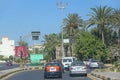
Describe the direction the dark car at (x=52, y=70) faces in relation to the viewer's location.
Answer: facing away from the viewer

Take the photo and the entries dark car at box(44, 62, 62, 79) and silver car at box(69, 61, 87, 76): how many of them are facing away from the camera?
2

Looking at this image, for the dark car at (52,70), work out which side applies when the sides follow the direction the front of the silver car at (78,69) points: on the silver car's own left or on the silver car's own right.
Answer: on the silver car's own left

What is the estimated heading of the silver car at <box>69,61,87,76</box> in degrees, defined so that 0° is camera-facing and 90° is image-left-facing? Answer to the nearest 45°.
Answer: approximately 180°

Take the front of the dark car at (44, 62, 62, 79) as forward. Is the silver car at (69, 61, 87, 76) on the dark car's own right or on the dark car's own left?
on the dark car's own right
